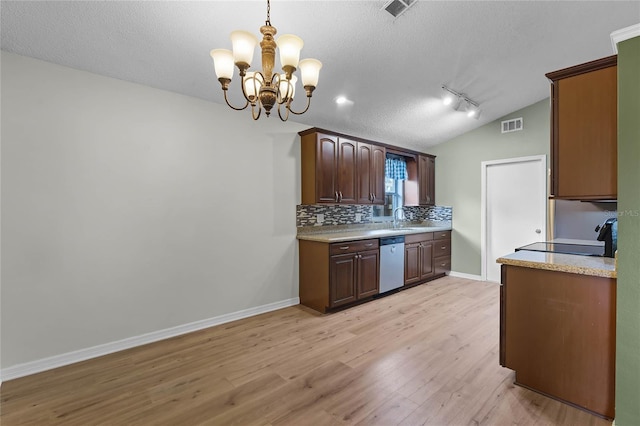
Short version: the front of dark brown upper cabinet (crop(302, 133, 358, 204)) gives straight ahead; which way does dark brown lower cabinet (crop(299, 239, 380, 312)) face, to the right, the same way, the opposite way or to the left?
the same way

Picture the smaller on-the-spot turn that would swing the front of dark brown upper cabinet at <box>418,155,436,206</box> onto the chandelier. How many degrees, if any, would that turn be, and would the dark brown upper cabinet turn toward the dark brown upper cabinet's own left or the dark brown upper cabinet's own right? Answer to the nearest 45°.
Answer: approximately 45° to the dark brown upper cabinet's own right

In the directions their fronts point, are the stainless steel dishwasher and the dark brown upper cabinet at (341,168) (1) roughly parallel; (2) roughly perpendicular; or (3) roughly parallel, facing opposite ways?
roughly parallel

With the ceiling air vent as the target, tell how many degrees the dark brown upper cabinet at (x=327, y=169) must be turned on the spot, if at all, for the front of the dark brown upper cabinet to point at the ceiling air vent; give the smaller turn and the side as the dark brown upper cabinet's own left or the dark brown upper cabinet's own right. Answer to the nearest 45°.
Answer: approximately 45° to the dark brown upper cabinet's own right

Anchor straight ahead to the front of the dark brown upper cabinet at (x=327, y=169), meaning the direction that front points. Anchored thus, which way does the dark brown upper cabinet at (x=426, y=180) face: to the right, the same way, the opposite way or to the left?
the same way

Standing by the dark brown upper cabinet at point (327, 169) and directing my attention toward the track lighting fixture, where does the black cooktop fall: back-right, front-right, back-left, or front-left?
front-right

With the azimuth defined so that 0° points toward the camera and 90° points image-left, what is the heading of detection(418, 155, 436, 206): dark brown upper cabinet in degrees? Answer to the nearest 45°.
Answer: approximately 315°

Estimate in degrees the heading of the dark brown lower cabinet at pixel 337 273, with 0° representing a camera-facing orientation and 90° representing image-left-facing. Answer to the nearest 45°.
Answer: approximately 315°

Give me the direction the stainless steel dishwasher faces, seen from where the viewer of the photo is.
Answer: facing the viewer and to the right of the viewer

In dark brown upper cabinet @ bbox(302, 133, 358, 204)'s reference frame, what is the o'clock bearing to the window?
The window is roughly at 9 o'clock from the dark brown upper cabinet.

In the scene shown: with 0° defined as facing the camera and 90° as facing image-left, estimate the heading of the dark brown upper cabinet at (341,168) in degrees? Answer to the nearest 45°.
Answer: approximately 315°

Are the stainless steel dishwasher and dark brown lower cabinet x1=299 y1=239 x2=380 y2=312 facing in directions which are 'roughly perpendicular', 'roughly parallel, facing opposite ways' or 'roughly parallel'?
roughly parallel

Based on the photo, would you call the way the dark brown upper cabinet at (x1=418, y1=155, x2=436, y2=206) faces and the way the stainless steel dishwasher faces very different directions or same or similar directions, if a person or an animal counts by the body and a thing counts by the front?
same or similar directions

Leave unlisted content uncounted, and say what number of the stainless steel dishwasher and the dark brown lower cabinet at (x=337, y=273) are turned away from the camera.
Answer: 0
